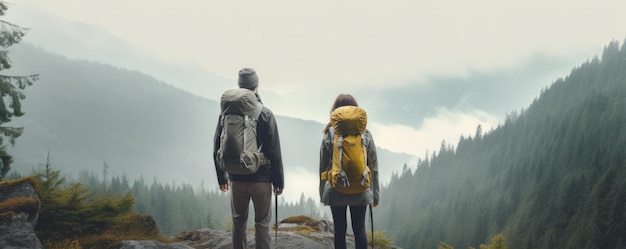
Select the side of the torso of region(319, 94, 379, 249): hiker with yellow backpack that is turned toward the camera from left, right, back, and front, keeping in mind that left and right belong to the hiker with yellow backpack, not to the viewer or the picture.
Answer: back

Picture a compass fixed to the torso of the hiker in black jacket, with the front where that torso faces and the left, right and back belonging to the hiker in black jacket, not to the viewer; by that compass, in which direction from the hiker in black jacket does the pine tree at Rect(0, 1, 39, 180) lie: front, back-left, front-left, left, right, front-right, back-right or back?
left

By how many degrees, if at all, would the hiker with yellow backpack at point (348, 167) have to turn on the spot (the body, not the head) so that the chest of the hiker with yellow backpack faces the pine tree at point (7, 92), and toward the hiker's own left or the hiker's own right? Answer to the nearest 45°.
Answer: approximately 45° to the hiker's own left

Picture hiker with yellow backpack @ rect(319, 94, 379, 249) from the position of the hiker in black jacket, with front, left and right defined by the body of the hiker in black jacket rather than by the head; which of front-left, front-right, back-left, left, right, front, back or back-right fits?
front-right

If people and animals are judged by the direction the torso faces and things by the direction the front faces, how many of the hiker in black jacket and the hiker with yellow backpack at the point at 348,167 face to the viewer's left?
0

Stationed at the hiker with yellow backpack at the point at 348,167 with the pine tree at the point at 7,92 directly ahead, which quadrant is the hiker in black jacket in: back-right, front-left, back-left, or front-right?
front-left

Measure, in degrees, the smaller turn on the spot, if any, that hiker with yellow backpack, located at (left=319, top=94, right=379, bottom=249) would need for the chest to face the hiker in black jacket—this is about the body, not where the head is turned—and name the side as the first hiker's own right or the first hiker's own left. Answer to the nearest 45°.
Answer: approximately 90° to the first hiker's own left

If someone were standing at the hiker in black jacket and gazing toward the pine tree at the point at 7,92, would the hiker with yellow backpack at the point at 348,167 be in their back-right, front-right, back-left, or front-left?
back-right

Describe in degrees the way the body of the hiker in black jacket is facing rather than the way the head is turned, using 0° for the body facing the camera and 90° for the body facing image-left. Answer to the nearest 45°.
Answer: approximately 225°
